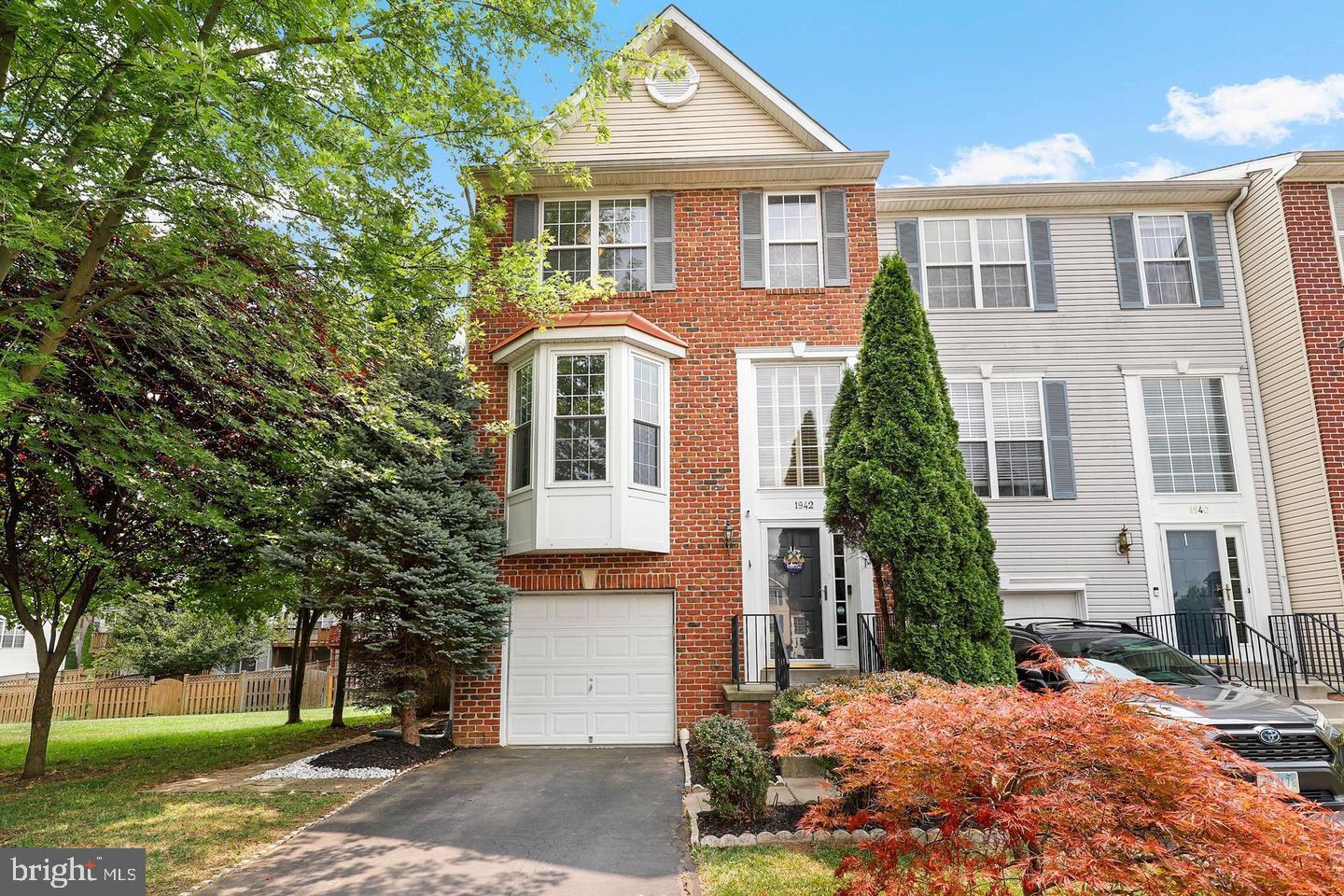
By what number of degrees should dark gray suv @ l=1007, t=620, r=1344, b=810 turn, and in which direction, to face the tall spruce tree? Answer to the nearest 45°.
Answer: approximately 135° to its right

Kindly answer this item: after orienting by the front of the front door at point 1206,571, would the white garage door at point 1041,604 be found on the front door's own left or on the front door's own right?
on the front door's own right

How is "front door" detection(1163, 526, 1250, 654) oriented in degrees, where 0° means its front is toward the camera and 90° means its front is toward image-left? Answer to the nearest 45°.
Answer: approximately 0°

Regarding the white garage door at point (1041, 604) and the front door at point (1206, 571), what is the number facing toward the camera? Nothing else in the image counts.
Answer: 2

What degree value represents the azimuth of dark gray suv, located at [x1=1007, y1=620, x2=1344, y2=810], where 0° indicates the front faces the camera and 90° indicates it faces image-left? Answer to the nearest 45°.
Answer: approximately 315°

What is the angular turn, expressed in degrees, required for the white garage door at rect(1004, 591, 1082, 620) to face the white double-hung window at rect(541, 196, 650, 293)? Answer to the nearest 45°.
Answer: approximately 45° to its right

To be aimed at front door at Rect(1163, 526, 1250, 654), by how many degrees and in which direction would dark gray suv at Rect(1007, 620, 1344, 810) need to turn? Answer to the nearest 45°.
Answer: approximately 135° to its left

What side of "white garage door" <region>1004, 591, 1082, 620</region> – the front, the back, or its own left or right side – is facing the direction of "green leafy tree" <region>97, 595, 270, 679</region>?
right

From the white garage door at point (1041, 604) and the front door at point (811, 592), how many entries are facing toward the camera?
2

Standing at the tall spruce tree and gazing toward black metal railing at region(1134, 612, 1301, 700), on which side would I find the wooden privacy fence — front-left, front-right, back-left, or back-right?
back-left

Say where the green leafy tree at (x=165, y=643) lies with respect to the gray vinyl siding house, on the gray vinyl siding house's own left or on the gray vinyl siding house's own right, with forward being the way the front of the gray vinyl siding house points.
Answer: on the gray vinyl siding house's own right

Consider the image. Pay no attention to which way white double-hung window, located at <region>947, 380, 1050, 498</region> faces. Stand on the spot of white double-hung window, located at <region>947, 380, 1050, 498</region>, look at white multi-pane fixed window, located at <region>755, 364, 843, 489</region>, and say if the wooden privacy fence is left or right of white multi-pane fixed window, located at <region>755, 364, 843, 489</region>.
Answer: right
